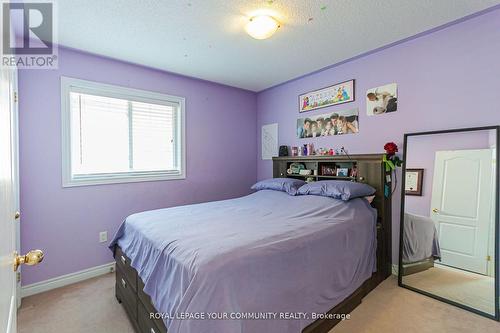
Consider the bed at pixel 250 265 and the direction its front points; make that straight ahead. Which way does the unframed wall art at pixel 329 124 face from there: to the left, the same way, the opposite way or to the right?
the same way

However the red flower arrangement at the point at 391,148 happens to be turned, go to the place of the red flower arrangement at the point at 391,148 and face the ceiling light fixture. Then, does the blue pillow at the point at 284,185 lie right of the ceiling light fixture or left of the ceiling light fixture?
right

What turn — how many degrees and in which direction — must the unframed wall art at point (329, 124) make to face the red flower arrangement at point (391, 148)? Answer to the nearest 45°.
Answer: approximately 90° to its left

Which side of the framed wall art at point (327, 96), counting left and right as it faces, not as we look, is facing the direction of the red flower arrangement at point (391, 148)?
left

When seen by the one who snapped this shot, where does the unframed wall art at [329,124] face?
facing the viewer and to the left of the viewer

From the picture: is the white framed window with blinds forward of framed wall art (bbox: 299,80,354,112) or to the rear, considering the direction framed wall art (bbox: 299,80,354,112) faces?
forward

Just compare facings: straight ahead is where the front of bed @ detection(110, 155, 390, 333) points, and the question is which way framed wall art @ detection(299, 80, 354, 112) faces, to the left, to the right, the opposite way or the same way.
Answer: the same way

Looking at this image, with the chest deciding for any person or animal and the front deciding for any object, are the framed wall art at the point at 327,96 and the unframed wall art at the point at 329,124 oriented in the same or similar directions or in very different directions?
same or similar directions

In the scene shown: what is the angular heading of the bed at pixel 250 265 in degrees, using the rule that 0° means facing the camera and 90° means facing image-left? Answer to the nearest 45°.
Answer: approximately 45°

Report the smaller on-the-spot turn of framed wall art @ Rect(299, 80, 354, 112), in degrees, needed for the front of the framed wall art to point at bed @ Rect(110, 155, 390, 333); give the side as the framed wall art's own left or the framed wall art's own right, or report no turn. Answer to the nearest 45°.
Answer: approximately 45° to the framed wall art's own left
